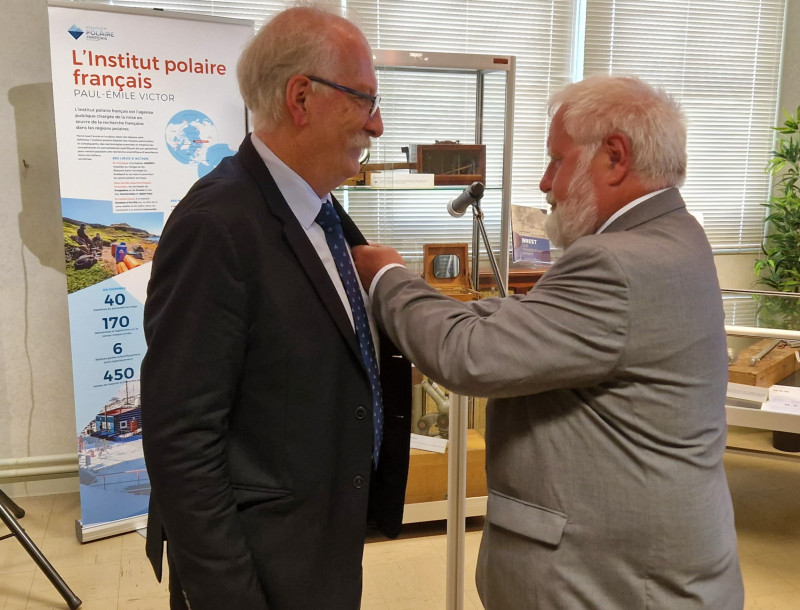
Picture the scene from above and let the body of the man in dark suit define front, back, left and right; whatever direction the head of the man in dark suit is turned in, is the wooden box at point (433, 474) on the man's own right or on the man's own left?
on the man's own left

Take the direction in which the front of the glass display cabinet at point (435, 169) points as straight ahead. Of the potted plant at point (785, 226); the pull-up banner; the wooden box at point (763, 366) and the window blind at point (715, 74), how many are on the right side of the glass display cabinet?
1

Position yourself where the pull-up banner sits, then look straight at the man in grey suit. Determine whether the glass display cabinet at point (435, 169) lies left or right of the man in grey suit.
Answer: left

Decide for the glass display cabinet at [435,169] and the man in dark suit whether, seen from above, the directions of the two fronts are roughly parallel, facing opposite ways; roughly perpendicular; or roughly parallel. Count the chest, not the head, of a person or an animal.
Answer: roughly perpendicular

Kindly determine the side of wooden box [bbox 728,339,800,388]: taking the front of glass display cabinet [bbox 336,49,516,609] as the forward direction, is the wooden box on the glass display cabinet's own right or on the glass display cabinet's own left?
on the glass display cabinet's own left

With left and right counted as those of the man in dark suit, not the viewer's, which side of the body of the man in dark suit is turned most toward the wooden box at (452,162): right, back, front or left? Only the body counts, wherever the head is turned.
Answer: left

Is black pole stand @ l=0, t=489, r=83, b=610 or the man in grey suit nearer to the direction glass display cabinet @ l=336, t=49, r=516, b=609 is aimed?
the man in grey suit

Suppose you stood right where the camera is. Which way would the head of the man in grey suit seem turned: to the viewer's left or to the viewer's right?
to the viewer's left

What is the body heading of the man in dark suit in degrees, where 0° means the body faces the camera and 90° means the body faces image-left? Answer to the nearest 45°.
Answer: approximately 270°

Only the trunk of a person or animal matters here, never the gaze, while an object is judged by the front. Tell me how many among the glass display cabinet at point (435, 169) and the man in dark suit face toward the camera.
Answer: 1

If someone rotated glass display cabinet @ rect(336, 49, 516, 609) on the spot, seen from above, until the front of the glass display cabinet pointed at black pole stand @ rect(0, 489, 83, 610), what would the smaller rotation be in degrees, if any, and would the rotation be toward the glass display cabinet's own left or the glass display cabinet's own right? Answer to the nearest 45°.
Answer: approximately 45° to the glass display cabinet's own right

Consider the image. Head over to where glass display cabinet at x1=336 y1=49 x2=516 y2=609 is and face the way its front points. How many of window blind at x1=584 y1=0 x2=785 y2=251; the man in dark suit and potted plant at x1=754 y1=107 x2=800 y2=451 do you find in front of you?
1

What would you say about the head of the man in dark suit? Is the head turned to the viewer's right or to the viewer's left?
to the viewer's right
